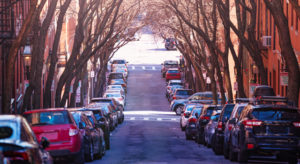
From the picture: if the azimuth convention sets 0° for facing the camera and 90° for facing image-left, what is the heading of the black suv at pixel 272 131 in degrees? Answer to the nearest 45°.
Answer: approximately 180°

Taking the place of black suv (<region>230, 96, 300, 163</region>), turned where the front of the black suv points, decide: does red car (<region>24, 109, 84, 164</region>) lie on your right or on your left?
on your left

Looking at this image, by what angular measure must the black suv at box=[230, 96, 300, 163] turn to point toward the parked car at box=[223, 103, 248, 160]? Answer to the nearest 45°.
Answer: approximately 45° to its left

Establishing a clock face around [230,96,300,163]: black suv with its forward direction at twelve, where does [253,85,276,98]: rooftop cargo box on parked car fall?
The rooftop cargo box on parked car is roughly at 12 o'clock from the black suv.

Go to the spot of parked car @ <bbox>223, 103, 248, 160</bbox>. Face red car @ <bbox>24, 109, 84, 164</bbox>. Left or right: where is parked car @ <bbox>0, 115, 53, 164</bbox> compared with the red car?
left

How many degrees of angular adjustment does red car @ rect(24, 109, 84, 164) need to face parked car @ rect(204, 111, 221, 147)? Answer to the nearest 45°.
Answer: approximately 45° to its right

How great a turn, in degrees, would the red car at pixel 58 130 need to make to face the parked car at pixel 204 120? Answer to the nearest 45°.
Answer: approximately 45° to its right

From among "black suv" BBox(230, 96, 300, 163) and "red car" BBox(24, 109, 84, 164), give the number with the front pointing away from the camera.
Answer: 2

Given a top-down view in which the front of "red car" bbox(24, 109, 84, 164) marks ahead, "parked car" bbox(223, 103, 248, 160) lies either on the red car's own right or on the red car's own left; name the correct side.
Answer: on the red car's own right

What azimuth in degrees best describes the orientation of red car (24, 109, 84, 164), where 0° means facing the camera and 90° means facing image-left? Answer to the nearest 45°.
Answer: approximately 180°
